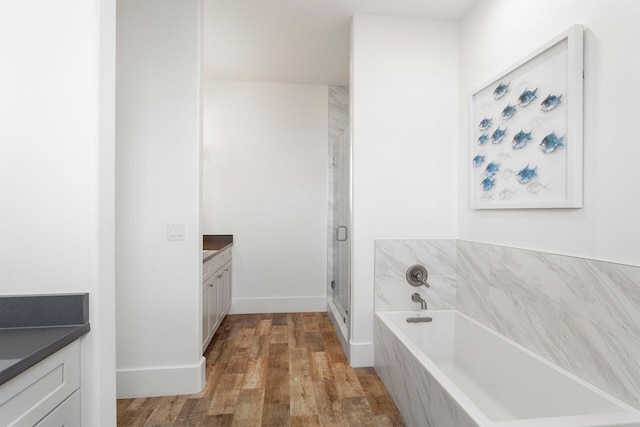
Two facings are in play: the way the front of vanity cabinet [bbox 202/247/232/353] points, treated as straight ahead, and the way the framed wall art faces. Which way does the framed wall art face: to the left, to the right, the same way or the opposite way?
the opposite way

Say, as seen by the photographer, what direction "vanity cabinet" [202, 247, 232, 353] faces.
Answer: facing to the right of the viewer

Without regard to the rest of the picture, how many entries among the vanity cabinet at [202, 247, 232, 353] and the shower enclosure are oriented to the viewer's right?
1

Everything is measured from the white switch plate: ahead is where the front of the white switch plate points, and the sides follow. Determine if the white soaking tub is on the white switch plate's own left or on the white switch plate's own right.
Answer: on the white switch plate's own left

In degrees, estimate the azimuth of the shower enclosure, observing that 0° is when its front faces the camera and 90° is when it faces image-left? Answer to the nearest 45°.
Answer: approximately 90°

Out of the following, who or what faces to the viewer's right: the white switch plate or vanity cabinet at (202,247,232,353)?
the vanity cabinet

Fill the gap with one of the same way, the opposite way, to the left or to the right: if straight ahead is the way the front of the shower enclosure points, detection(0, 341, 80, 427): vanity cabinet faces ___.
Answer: the opposite way

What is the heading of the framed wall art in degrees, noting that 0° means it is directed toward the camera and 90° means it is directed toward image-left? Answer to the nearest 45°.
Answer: approximately 45°

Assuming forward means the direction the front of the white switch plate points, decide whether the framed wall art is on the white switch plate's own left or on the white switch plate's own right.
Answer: on the white switch plate's own left
